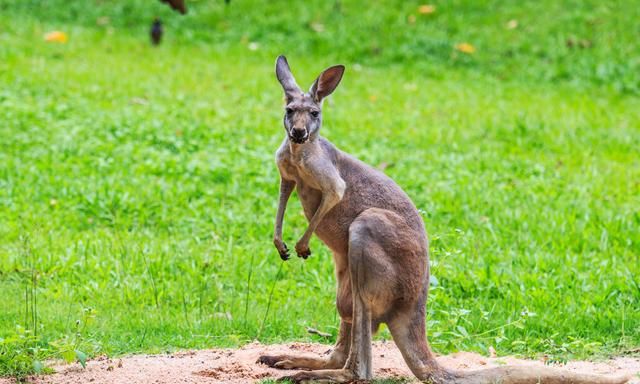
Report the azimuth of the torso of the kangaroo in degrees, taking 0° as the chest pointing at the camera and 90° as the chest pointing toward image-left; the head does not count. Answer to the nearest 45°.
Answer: approximately 90°

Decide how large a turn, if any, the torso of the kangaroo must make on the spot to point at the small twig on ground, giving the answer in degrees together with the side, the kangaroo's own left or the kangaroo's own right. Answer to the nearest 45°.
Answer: approximately 90° to the kangaroo's own right

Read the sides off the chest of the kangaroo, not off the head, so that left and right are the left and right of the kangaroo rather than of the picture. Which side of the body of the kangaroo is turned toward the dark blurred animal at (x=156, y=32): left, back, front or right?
right
